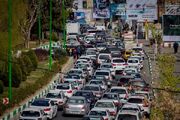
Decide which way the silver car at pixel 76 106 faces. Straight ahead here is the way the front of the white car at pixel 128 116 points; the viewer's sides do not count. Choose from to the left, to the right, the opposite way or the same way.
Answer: the same way

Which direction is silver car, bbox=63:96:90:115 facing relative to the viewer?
away from the camera

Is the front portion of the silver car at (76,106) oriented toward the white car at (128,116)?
no

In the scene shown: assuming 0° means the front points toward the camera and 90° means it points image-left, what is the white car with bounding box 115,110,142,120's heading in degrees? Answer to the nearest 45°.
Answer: approximately 180°

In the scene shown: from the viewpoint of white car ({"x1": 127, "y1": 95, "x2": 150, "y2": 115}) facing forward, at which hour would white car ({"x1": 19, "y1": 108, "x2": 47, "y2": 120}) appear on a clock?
white car ({"x1": 19, "y1": 108, "x2": 47, "y2": 120}) is roughly at 8 o'clock from white car ({"x1": 127, "y1": 95, "x2": 150, "y2": 115}).

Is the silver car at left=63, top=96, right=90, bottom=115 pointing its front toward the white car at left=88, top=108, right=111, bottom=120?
no

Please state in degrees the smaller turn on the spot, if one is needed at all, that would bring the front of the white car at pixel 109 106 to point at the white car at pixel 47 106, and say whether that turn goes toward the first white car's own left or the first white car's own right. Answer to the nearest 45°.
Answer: approximately 90° to the first white car's own left

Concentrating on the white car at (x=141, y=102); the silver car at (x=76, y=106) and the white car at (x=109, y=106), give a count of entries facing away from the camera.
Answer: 3

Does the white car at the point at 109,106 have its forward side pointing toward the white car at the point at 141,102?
no

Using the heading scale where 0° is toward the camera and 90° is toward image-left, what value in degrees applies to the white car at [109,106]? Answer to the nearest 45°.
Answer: approximately 180°

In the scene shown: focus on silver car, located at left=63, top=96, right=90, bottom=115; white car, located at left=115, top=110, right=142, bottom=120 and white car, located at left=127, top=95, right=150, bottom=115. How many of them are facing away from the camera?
3

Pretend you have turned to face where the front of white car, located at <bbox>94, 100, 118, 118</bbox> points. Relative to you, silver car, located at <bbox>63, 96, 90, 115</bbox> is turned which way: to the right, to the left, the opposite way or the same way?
the same way

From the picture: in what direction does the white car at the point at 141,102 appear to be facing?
away from the camera
